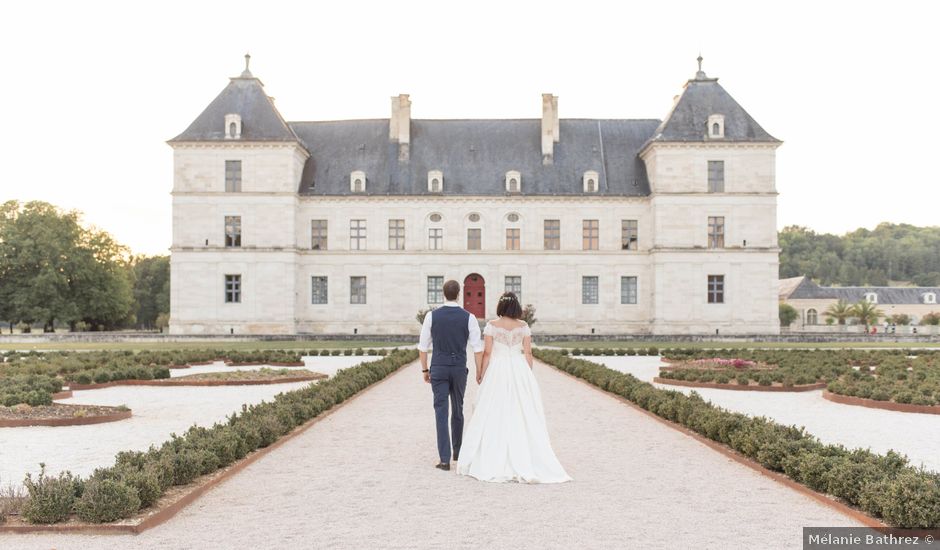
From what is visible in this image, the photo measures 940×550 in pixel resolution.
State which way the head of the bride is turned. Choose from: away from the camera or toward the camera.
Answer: away from the camera

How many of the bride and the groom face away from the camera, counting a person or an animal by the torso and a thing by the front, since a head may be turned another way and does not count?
2

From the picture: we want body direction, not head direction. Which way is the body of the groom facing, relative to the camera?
away from the camera

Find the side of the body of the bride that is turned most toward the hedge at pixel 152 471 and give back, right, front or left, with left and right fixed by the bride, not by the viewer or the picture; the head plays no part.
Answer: left

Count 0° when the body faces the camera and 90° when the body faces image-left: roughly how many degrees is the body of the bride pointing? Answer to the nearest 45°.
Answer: approximately 180°

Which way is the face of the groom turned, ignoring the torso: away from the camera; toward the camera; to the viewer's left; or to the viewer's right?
away from the camera

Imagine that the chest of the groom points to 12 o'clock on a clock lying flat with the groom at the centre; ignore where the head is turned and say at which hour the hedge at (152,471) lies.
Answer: The hedge is roughly at 8 o'clock from the groom.

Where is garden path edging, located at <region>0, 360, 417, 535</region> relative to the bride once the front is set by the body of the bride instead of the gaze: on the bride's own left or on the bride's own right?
on the bride's own left
